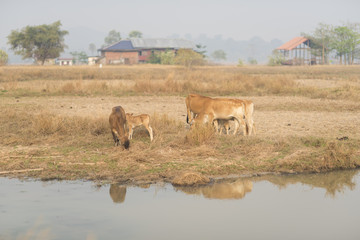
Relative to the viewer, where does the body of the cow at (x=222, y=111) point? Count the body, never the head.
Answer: to the viewer's left

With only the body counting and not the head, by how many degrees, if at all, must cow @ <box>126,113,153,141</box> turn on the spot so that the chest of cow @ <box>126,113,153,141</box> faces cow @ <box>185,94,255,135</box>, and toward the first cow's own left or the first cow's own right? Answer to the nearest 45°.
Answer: approximately 180°

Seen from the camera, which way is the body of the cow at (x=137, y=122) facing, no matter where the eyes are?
to the viewer's left

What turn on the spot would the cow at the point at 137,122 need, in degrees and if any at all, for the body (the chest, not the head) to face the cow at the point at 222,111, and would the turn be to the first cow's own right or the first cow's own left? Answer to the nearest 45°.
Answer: approximately 180°

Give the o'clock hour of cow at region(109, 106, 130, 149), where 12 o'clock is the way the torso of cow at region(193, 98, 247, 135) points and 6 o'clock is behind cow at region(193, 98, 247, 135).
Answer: cow at region(109, 106, 130, 149) is roughly at 11 o'clock from cow at region(193, 98, 247, 135).

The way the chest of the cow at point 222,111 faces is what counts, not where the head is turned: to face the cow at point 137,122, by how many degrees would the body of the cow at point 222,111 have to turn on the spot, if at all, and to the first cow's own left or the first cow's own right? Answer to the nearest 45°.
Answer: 0° — it already faces it
